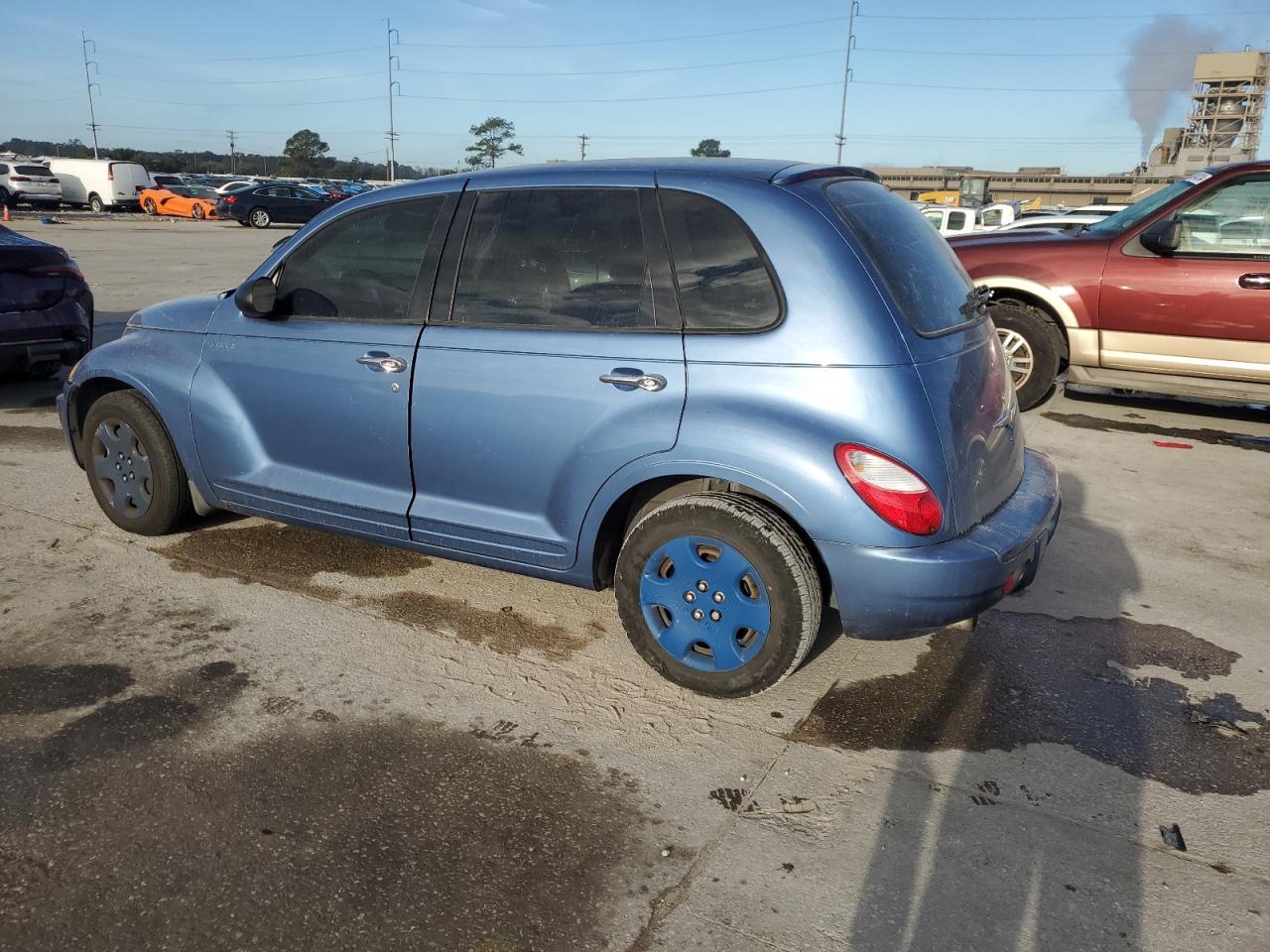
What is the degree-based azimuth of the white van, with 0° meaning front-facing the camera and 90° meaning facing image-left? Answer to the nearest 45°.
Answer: approximately 135°

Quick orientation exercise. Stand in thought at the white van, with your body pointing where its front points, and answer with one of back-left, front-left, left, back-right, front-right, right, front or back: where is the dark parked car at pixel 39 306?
back-left

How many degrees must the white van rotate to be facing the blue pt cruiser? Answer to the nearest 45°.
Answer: approximately 135° to its left

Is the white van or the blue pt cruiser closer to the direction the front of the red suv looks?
the white van

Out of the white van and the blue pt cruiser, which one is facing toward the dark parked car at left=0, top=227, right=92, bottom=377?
the blue pt cruiser

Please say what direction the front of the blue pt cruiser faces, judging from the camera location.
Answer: facing away from the viewer and to the left of the viewer

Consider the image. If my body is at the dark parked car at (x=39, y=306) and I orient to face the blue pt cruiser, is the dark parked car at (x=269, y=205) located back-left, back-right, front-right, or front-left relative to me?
back-left
